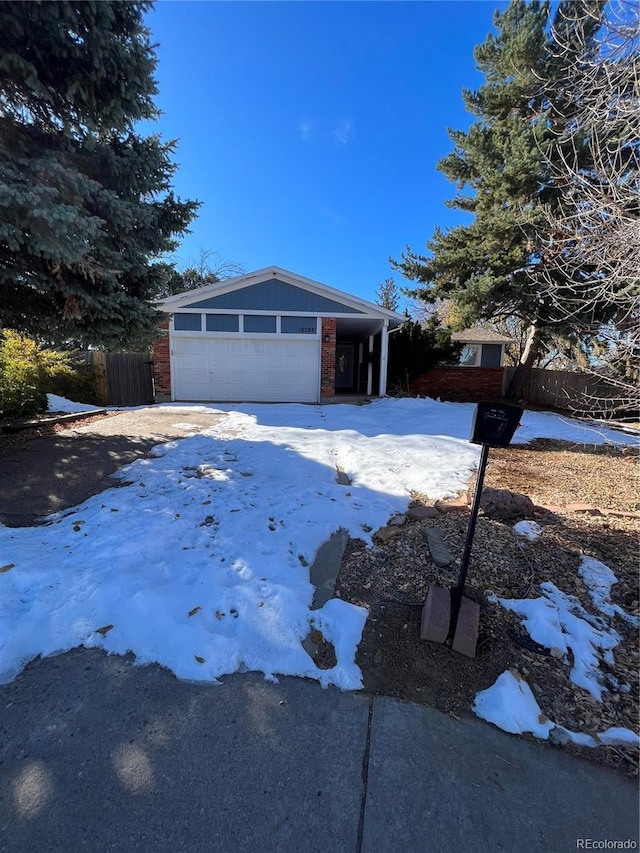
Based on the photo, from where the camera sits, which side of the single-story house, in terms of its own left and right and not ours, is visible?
front

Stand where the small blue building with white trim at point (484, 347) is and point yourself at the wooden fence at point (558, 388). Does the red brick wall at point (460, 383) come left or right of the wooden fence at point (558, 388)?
right

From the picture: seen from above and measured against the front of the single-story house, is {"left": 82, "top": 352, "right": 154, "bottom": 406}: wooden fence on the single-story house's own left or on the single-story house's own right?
on the single-story house's own right

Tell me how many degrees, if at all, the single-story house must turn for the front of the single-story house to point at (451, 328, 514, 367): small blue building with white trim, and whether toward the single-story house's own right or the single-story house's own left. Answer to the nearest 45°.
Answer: approximately 135° to the single-story house's own left

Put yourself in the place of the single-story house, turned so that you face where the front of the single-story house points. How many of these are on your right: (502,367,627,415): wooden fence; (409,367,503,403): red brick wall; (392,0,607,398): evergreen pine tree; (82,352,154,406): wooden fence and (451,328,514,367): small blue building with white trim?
1

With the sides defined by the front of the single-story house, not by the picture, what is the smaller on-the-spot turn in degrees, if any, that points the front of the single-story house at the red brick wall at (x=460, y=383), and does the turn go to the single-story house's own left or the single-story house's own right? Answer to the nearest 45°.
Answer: approximately 90° to the single-story house's own left

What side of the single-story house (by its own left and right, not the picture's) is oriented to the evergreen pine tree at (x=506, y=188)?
left

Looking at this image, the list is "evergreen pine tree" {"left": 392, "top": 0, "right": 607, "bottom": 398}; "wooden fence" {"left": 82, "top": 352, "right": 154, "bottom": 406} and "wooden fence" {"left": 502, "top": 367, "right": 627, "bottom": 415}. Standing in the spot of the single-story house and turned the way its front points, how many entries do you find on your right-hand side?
1

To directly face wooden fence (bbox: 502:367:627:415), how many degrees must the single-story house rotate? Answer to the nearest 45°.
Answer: approximately 90° to its left
